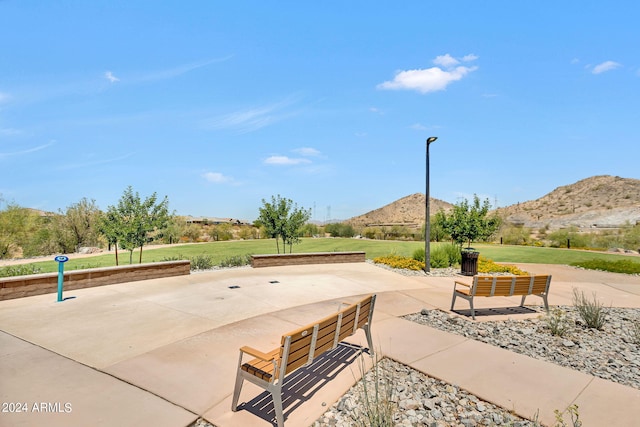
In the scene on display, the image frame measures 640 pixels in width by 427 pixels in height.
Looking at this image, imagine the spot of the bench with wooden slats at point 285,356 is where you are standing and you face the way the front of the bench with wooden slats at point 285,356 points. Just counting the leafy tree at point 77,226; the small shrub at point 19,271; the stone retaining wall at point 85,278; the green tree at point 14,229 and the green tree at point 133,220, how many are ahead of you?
5

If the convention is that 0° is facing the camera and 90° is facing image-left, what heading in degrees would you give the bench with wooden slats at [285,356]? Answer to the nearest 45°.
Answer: approximately 135°

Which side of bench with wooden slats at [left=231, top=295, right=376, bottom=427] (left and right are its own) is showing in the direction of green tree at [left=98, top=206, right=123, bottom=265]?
front

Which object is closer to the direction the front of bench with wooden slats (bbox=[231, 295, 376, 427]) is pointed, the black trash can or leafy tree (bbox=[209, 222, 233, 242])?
the leafy tree
